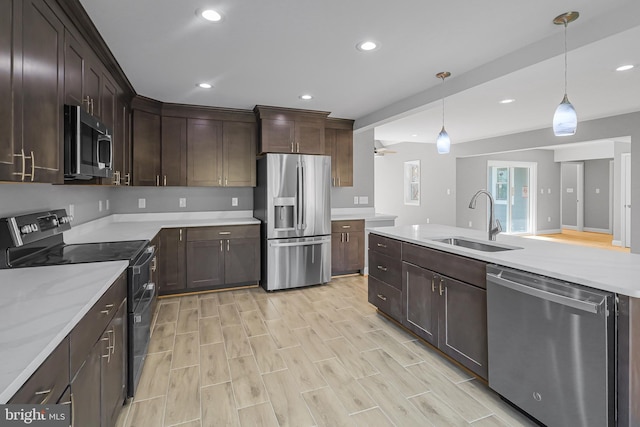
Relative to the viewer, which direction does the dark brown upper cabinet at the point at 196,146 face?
toward the camera

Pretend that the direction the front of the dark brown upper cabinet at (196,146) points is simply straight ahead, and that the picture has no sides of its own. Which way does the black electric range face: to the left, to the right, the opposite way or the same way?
to the left

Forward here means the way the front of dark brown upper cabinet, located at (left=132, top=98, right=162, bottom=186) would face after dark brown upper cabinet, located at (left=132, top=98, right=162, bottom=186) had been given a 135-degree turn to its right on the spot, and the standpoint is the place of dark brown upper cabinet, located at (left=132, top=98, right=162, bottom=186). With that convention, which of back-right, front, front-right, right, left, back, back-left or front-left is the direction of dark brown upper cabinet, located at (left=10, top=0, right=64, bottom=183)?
left

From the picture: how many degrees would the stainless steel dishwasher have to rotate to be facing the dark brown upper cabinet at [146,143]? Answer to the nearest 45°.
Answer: approximately 45° to its right

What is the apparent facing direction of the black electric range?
to the viewer's right

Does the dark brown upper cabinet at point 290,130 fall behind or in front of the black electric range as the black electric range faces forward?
in front

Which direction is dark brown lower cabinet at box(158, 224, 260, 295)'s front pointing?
toward the camera

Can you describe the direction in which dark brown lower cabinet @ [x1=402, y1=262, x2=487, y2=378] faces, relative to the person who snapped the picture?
facing the viewer and to the left of the viewer

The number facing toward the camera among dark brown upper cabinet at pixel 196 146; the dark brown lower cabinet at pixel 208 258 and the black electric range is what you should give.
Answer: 2

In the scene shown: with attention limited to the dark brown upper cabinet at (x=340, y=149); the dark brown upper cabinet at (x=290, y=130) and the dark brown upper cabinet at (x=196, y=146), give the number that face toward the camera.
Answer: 3

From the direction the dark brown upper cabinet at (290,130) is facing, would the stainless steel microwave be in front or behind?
in front
